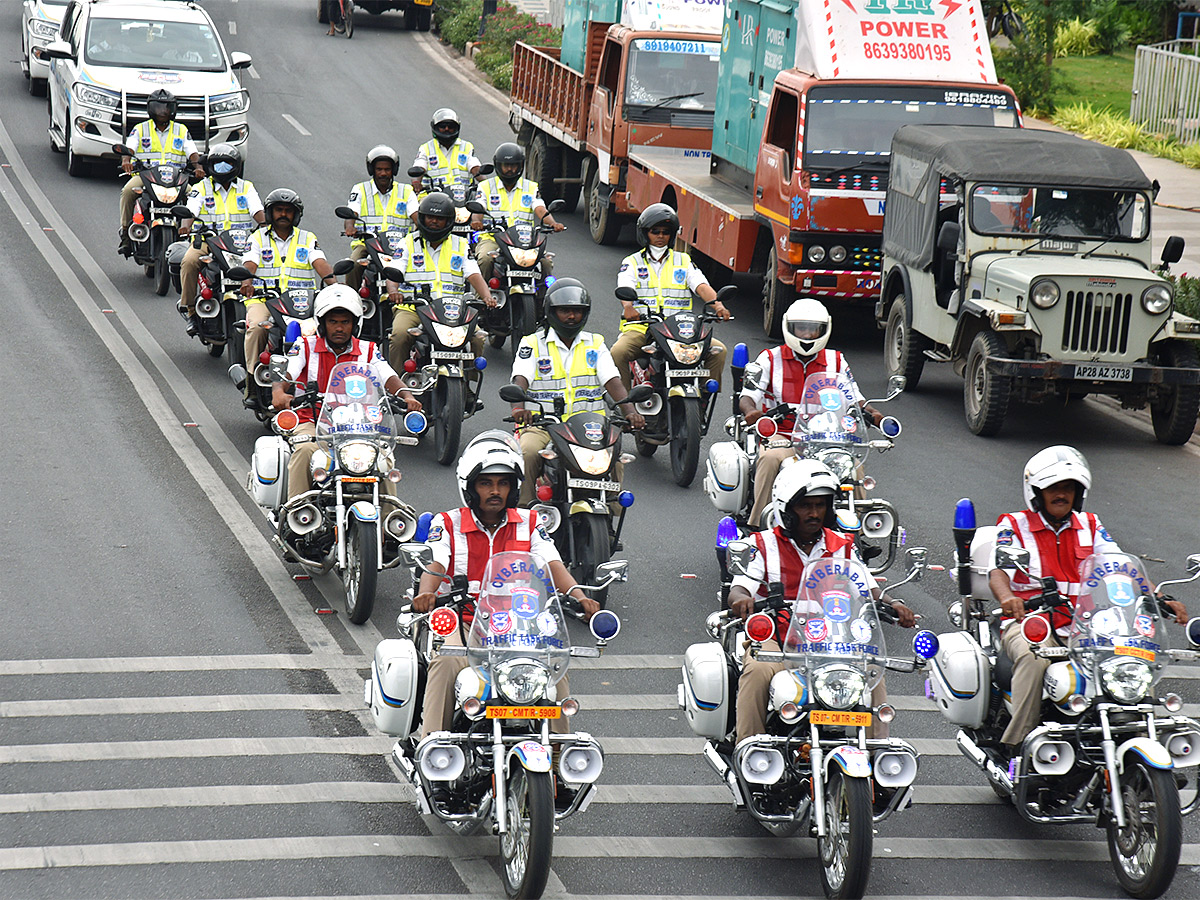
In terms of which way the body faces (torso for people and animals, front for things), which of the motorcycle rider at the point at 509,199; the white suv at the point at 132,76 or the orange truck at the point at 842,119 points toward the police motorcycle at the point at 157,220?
the white suv

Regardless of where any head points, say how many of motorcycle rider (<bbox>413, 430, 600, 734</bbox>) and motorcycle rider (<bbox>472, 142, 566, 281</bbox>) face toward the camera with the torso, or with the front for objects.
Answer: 2

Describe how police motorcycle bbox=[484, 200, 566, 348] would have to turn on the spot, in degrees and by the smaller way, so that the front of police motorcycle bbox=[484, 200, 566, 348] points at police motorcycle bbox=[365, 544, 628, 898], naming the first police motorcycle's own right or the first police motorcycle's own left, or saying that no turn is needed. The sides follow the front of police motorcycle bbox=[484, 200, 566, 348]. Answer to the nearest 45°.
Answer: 0° — it already faces it

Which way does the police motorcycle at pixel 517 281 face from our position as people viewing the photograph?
facing the viewer

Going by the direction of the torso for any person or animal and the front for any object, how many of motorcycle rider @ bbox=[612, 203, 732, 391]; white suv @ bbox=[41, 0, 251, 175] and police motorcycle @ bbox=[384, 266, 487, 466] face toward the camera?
3

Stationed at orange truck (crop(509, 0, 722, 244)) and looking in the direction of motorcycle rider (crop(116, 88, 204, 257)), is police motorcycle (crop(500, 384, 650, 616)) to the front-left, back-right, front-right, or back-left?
front-left

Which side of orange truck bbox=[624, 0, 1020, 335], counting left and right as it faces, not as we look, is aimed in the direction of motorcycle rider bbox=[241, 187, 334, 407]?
right

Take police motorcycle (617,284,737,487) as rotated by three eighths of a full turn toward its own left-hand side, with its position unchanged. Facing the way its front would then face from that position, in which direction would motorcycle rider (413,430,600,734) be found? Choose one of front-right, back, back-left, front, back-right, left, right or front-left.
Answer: back-right

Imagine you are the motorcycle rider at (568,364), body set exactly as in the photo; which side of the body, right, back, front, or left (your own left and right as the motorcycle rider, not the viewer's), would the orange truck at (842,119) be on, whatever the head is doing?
back

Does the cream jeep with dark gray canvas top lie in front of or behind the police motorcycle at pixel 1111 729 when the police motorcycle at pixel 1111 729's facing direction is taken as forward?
behind

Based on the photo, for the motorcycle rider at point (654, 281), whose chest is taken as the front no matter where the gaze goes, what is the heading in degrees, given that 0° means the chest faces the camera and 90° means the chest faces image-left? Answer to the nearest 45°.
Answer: approximately 0°

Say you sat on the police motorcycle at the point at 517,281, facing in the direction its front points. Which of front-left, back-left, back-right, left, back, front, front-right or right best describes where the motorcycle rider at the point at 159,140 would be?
back-right
